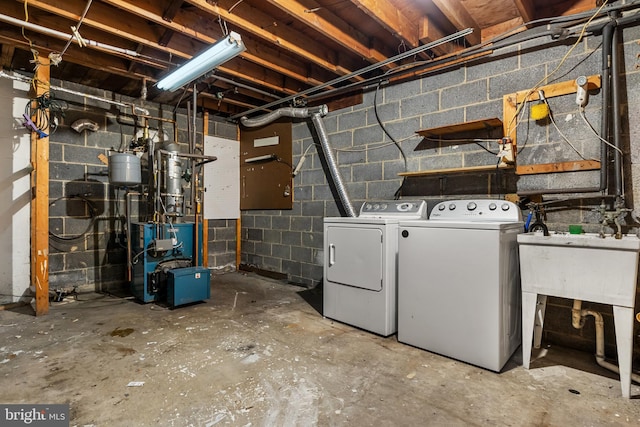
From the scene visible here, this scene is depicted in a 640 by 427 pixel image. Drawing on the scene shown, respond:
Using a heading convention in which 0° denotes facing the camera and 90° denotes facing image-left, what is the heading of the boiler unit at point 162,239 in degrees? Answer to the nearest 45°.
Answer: approximately 315°

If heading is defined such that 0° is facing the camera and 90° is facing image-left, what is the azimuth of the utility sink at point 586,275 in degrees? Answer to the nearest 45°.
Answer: approximately 45°

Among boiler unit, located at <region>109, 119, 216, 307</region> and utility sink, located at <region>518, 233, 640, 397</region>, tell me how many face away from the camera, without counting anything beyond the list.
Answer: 0

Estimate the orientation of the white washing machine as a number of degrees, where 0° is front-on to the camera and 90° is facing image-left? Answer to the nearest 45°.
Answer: approximately 45°

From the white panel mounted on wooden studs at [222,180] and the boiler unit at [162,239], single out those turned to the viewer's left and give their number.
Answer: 0

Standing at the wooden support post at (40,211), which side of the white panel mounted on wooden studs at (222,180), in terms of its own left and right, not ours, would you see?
right

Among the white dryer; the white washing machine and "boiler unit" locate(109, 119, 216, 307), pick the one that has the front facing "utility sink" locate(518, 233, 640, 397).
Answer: the boiler unit

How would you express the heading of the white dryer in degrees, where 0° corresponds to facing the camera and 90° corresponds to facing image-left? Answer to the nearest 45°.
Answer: approximately 45°

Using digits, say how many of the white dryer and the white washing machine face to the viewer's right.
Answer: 0

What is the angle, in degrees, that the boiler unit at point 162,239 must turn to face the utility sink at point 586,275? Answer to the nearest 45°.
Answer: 0° — it already faces it
